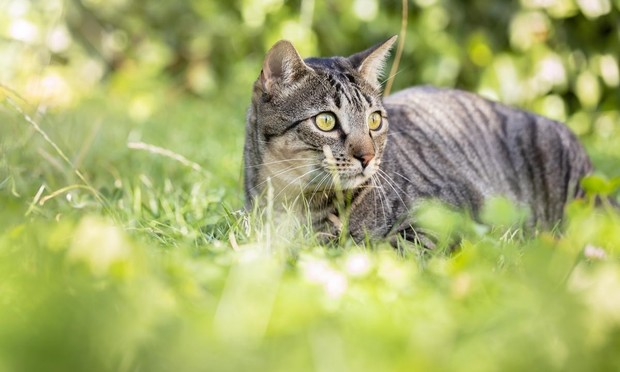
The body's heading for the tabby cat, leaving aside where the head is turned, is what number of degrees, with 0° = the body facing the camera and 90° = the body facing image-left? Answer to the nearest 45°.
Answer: approximately 45°
